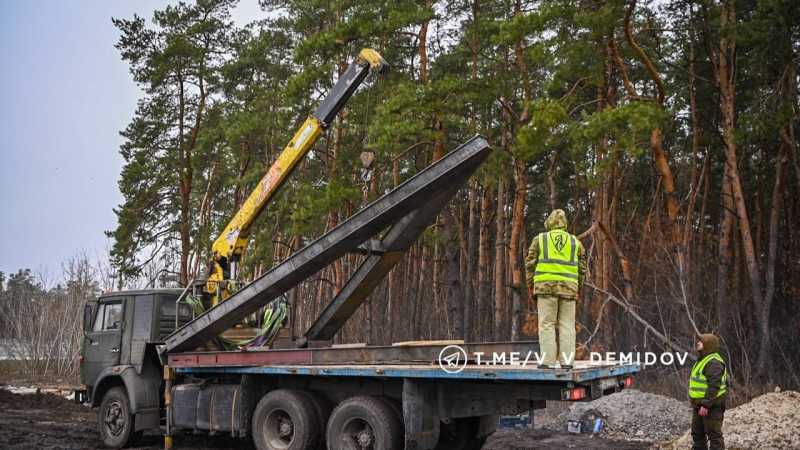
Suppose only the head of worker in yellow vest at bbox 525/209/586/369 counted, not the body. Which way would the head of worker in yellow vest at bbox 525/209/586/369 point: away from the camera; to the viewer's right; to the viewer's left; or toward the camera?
away from the camera

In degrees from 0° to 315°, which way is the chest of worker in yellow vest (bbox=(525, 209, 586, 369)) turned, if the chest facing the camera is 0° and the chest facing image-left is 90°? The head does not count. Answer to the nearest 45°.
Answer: approximately 180°

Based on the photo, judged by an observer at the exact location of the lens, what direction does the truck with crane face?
facing away from the viewer and to the left of the viewer

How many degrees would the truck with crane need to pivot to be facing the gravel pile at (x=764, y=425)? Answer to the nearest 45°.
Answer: approximately 135° to its right

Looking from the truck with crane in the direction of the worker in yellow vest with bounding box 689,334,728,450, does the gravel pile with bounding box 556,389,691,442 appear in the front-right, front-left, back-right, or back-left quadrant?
front-left
